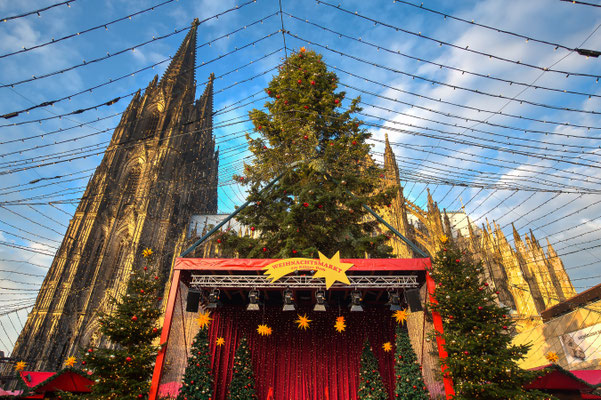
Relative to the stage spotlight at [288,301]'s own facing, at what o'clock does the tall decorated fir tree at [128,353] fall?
The tall decorated fir tree is roughly at 3 o'clock from the stage spotlight.

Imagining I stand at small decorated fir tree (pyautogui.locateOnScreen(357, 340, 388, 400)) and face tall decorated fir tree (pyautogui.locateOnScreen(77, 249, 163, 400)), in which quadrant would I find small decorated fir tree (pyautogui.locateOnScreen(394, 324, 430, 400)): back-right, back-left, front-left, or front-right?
back-left

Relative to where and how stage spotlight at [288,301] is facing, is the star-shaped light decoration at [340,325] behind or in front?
behind

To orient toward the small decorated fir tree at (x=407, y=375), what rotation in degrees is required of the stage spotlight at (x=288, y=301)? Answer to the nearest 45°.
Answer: approximately 90° to its left

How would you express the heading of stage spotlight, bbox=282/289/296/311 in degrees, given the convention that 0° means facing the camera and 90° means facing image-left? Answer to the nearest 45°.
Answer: approximately 0°

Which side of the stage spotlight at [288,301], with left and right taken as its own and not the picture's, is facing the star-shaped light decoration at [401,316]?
left

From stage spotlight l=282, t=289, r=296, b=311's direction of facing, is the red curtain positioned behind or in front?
behind

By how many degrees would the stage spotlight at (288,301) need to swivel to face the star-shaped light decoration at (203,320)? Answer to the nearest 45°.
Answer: approximately 135° to its right
